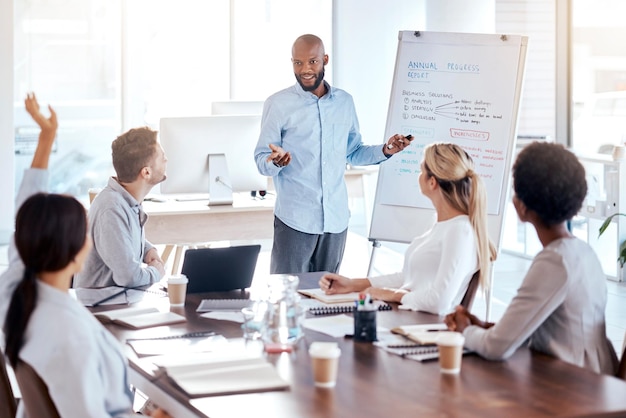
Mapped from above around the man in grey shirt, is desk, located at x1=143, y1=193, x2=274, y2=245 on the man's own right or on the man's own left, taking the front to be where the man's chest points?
on the man's own left

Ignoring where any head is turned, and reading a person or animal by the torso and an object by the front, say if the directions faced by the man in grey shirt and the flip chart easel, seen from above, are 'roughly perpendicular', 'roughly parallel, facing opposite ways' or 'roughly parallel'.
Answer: roughly perpendicular

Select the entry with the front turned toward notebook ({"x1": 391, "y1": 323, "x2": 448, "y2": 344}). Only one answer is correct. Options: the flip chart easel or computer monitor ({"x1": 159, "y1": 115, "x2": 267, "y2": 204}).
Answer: the flip chart easel

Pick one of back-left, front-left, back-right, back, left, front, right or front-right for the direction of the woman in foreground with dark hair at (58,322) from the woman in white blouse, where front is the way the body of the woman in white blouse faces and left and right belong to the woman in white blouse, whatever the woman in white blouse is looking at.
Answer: front-left

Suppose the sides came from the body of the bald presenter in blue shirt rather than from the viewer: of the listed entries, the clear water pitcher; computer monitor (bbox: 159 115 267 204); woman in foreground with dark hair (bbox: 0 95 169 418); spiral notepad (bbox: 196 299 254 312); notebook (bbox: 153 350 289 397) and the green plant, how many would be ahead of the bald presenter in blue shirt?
4

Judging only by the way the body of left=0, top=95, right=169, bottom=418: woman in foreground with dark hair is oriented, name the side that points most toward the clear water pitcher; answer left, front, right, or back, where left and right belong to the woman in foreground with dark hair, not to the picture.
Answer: front

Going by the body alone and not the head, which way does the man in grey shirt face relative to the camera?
to the viewer's right

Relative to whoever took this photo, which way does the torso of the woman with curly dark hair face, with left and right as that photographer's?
facing away from the viewer and to the left of the viewer

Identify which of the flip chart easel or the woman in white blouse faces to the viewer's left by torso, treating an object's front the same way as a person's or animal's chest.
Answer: the woman in white blouse

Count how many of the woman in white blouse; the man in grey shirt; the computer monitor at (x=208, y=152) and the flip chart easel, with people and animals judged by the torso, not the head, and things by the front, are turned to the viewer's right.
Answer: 1

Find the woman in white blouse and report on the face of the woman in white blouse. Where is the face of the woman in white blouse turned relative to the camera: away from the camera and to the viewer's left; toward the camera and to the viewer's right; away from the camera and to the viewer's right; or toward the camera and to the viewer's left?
away from the camera and to the viewer's left

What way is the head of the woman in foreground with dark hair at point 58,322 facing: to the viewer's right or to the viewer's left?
to the viewer's right

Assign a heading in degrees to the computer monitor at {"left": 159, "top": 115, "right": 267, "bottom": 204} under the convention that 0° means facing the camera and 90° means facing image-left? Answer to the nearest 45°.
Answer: approximately 180°

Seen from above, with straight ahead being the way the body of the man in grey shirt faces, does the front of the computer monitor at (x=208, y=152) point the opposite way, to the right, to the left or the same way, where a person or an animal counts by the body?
to the left

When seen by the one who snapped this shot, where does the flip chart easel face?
facing the viewer

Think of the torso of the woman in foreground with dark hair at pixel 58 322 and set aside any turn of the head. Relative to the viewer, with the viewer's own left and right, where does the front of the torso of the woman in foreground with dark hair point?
facing away from the viewer and to the right of the viewer

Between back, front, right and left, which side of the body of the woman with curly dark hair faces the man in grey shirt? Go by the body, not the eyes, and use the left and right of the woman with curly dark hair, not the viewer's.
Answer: front

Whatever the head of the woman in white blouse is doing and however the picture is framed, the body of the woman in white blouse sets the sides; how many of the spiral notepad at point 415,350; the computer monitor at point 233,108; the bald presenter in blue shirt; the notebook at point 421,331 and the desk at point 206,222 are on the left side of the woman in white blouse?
2
